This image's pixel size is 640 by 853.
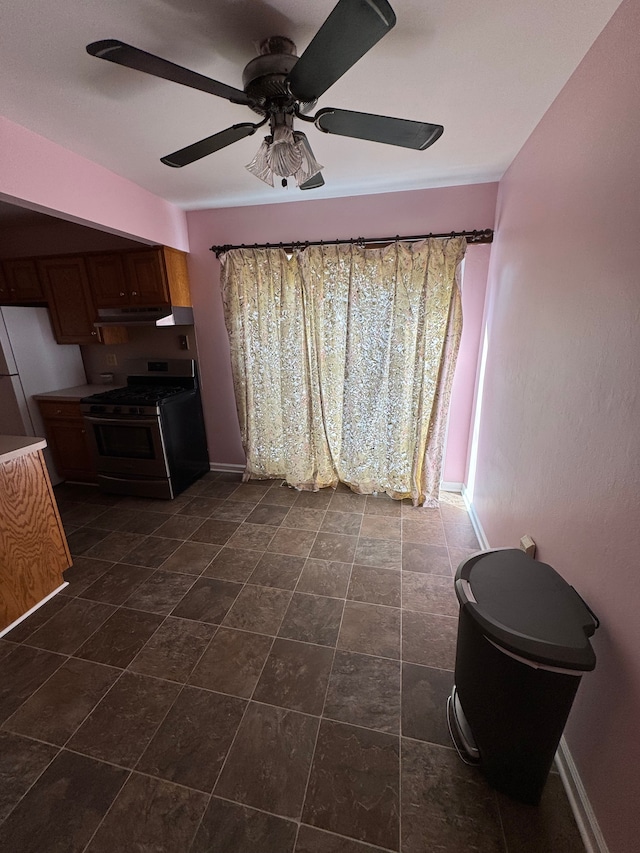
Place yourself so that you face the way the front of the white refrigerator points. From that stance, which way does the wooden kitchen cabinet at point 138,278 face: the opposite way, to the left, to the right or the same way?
the same way

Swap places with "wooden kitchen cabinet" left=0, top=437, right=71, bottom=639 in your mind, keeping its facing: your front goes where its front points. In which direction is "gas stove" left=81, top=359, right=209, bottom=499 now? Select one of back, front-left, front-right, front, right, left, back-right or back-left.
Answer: front

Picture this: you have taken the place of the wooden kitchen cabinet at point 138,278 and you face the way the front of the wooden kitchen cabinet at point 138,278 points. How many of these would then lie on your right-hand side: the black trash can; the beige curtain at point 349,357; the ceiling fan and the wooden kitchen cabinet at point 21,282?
1

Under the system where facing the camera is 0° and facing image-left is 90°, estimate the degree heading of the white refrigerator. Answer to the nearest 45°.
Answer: approximately 45°

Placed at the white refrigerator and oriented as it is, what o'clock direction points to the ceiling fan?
The ceiling fan is roughly at 10 o'clock from the white refrigerator.

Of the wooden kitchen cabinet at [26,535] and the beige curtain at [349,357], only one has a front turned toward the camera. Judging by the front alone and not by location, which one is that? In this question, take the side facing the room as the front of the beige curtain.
the beige curtain

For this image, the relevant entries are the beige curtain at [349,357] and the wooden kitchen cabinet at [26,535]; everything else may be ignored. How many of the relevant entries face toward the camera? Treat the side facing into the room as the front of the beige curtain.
1

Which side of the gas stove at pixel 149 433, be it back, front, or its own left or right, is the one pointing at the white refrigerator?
right

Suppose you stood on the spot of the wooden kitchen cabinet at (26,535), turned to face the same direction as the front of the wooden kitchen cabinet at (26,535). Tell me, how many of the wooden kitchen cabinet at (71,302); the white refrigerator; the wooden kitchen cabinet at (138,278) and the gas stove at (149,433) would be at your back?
0

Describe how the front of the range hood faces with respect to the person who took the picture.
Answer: facing the viewer and to the left of the viewer

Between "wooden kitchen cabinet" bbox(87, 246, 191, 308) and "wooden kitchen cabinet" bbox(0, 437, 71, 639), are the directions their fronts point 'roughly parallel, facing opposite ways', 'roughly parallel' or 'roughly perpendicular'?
roughly parallel, facing opposite ways

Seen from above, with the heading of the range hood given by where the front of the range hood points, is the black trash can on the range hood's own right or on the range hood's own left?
on the range hood's own left

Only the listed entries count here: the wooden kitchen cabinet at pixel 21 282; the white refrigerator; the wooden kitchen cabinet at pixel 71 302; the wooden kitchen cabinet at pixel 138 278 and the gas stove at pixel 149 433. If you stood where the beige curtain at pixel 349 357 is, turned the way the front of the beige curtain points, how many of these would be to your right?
5

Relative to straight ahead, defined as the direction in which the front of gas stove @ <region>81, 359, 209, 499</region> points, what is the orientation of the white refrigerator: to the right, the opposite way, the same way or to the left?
the same way

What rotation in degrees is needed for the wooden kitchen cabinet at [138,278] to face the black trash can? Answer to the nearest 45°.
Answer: approximately 45° to its left

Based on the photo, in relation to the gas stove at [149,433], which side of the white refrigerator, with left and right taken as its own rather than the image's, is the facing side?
left

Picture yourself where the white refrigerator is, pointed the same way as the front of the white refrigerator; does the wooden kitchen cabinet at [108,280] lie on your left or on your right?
on your left

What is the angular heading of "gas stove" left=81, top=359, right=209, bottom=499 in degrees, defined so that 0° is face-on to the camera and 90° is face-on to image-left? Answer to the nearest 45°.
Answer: approximately 45°

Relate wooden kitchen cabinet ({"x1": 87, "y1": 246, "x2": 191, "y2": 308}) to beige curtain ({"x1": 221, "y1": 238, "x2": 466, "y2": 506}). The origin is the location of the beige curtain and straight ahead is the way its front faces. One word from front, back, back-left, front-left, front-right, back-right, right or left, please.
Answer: right
